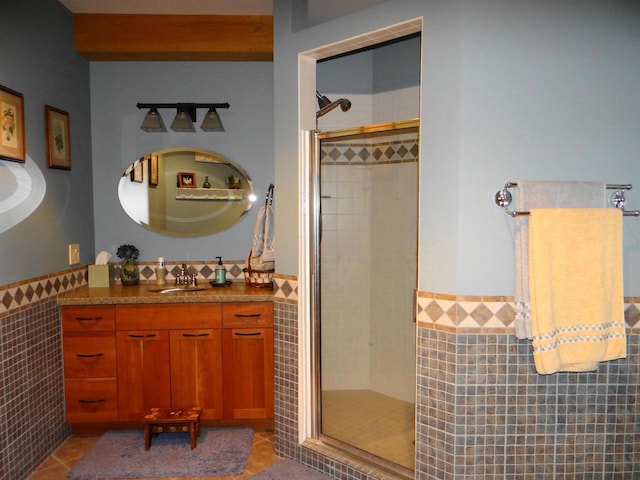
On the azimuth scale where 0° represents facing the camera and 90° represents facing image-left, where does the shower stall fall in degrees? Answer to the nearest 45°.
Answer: approximately 45°

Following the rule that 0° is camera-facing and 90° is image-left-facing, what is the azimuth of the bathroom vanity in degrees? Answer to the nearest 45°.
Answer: approximately 0°

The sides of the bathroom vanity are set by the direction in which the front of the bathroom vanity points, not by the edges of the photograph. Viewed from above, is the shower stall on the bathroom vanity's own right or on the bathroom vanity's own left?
on the bathroom vanity's own left

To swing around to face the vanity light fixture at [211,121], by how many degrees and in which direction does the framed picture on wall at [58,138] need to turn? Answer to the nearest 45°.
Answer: approximately 45° to its left

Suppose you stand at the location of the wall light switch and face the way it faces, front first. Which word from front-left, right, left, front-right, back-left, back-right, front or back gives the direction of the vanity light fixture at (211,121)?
front-left

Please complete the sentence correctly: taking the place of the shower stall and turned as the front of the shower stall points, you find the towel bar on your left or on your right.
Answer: on your left

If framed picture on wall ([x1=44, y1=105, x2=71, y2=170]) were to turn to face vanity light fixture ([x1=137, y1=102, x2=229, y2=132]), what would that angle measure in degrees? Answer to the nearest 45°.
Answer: approximately 45° to its left

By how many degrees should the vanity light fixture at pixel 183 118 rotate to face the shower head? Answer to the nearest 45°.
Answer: approximately 45° to its left

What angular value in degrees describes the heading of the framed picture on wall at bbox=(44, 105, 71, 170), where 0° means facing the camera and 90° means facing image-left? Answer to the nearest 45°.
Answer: approximately 315°
